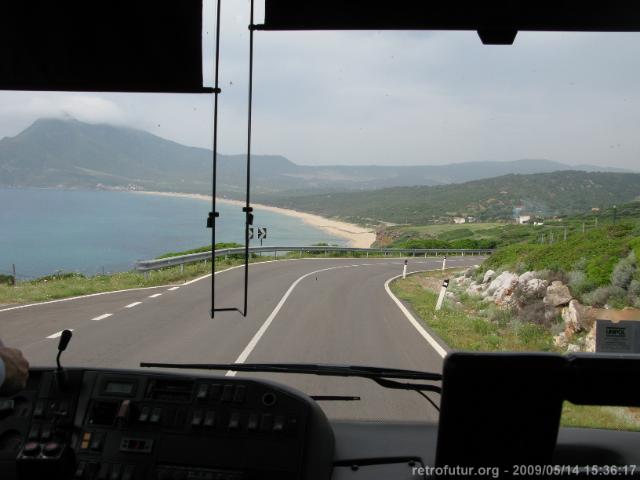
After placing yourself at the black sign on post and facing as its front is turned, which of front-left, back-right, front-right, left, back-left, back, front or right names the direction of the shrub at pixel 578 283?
left

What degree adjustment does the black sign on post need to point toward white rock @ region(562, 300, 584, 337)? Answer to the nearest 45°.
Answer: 0° — it already faces it

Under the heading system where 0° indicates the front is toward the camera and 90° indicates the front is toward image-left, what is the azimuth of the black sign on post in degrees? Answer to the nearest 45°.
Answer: approximately 0°

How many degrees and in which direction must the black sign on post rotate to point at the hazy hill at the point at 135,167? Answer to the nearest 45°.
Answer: approximately 135° to its right

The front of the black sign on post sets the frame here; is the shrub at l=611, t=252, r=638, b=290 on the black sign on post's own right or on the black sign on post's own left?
on the black sign on post's own left
